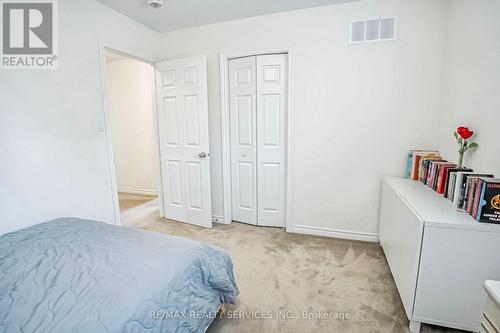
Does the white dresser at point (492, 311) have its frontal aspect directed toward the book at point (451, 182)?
no

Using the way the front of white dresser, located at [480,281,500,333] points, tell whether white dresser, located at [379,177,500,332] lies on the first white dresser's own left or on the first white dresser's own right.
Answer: on the first white dresser's own right

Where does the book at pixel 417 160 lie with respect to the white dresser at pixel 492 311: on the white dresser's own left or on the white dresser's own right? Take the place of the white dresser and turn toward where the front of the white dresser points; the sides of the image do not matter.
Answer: on the white dresser's own right

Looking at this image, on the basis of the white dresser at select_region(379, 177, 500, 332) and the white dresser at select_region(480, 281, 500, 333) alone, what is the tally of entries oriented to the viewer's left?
2

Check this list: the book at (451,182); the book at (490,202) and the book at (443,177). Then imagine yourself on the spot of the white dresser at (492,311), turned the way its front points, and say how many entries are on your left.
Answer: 0

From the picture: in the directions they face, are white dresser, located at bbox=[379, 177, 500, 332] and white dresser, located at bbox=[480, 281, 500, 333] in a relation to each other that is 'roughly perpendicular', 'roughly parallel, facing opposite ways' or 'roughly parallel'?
roughly parallel

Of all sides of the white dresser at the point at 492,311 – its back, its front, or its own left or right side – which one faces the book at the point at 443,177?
right

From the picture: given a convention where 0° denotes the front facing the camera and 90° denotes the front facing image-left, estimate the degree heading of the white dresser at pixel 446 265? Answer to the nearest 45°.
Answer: approximately 90°

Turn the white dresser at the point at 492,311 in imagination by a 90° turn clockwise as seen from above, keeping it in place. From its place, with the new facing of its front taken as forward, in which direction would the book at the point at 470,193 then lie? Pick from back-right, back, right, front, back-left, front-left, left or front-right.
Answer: front

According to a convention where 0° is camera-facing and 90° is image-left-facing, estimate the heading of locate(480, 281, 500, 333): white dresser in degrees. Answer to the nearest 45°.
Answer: approximately 90°

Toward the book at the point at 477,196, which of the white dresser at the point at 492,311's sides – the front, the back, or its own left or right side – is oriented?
right

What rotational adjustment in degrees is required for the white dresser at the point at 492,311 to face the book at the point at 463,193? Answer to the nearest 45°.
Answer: approximately 90° to its right
